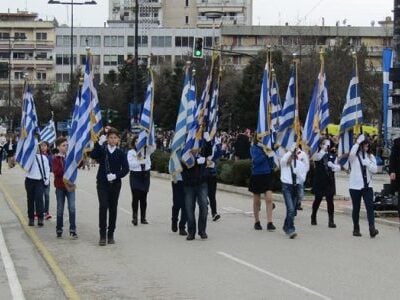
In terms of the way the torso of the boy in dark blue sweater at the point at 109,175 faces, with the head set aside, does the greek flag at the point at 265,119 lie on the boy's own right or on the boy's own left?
on the boy's own left

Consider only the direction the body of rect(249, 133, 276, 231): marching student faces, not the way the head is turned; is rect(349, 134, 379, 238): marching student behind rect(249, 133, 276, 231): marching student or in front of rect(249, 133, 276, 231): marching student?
in front

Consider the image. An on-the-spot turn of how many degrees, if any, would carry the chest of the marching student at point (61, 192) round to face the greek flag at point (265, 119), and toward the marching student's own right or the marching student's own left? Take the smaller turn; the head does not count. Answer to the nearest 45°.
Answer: approximately 45° to the marching student's own left

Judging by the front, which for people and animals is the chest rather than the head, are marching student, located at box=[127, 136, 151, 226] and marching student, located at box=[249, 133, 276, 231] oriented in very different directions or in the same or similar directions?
same or similar directions

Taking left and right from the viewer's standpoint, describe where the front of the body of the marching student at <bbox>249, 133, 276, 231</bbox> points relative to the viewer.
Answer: facing the viewer and to the right of the viewer

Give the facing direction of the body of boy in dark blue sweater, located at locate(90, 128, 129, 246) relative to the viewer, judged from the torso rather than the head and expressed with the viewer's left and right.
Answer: facing the viewer

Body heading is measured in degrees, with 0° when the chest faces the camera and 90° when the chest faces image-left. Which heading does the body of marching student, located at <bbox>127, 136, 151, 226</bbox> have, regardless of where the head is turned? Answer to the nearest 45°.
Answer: approximately 315°

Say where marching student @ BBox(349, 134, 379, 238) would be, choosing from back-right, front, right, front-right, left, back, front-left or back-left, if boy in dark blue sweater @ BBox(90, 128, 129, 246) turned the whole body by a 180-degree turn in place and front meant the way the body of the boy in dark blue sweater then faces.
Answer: right

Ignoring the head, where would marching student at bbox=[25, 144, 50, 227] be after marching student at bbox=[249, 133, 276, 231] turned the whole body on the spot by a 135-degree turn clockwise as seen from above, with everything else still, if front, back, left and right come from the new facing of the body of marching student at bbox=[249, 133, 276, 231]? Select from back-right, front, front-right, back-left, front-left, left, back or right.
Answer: front

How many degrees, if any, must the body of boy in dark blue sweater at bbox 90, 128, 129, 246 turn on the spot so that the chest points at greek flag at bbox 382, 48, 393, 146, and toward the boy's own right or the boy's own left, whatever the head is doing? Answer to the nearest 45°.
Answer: approximately 135° to the boy's own left

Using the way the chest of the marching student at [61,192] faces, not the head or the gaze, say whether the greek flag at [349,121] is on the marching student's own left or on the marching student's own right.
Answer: on the marching student's own left
